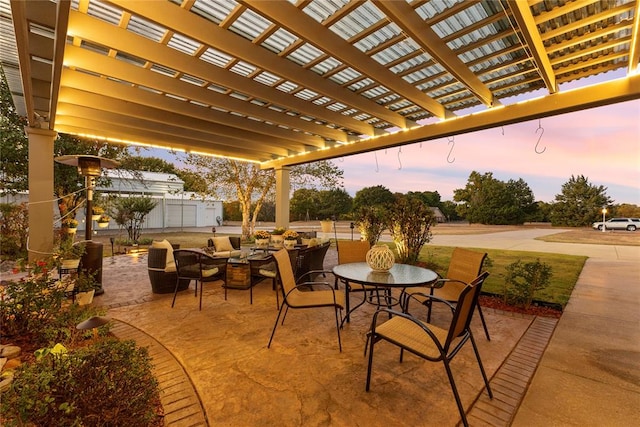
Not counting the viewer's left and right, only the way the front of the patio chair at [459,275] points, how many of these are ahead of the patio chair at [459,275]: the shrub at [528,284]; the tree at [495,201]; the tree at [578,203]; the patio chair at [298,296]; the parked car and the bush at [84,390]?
2

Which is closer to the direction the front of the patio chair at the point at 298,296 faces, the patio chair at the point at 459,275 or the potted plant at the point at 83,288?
the patio chair

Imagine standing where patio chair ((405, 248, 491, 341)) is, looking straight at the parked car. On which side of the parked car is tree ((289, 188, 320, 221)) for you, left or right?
left

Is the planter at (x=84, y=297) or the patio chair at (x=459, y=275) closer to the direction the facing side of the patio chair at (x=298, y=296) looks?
the patio chair

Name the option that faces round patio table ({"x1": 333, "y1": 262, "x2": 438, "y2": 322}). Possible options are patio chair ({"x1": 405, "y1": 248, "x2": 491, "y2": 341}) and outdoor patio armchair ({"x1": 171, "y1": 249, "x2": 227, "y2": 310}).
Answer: the patio chair

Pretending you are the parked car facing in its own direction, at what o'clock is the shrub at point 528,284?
The shrub is roughly at 9 o'clock from the parked car.

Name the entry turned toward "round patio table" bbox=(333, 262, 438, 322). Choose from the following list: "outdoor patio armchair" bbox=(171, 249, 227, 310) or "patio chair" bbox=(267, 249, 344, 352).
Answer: the patio chair

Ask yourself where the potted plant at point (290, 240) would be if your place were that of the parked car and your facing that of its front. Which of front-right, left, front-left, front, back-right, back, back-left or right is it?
left

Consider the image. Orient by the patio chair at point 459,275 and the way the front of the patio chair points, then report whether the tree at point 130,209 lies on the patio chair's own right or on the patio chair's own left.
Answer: on the patio chair's own right
